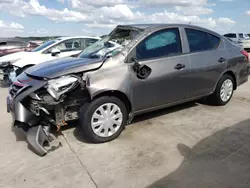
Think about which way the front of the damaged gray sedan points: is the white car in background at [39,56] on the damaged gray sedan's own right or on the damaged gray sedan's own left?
on the damaged gray sedan's own right

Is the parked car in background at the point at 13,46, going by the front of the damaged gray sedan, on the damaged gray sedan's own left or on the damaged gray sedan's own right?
on the damaged gray sedan's own right

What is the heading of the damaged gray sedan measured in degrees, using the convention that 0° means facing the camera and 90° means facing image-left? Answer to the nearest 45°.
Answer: approximately 45°

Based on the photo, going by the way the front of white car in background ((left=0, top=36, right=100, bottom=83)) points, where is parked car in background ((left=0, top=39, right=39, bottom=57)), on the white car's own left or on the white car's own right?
on the white car's own right

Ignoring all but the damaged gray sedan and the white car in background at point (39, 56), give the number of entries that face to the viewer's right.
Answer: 0

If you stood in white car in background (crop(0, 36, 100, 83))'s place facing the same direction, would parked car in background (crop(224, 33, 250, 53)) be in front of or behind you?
behind

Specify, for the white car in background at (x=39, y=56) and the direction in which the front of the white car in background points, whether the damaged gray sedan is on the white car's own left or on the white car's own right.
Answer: on the white car's own left

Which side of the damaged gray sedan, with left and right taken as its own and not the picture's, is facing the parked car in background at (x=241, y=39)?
back

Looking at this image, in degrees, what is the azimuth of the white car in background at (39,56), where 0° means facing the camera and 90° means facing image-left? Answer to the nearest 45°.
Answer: approximately 45°
